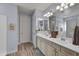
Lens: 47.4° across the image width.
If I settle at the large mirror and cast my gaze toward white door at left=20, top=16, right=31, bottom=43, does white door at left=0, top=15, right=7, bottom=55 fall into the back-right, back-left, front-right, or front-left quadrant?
front-left

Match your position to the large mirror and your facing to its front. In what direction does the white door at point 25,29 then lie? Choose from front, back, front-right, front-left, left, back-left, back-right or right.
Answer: right

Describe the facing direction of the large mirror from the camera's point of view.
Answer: facing the viewer and to the left of the viewer

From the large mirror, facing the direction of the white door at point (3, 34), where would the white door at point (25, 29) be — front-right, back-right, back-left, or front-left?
front-right
